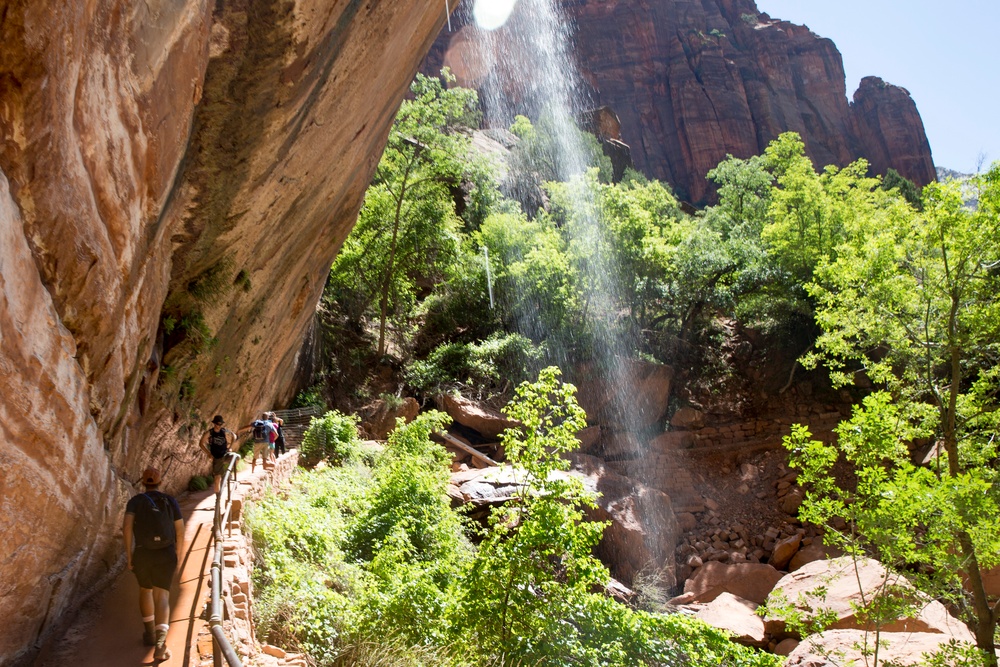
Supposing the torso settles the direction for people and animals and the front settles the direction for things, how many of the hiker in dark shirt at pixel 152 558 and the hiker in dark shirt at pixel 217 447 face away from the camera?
1

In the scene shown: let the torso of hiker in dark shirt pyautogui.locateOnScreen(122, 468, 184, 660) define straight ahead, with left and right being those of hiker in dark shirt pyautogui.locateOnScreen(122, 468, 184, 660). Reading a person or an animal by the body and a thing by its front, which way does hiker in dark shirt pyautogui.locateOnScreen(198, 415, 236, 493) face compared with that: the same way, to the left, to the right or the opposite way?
the opposite way

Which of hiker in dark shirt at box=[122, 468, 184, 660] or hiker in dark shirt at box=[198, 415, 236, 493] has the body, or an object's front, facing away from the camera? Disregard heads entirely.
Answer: hiker in dark shirt at box=[122, 468, 184, 660]

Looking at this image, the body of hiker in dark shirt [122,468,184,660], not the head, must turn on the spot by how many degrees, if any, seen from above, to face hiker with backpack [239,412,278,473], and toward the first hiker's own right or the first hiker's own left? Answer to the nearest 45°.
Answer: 0° — they already face them

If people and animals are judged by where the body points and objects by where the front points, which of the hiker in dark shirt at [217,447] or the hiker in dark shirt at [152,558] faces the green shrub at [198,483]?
the hiker in dark shirt at [152,558]

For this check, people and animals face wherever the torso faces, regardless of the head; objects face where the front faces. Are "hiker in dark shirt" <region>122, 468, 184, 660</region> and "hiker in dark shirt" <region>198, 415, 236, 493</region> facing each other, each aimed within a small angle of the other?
yes

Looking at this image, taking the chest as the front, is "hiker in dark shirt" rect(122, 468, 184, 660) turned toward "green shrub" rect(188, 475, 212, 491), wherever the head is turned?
yes

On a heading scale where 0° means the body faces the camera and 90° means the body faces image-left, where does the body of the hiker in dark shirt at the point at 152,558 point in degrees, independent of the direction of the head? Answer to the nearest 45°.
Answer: approximately 180°

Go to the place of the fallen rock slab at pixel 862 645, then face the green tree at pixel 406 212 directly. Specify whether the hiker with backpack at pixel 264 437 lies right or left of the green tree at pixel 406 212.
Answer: left

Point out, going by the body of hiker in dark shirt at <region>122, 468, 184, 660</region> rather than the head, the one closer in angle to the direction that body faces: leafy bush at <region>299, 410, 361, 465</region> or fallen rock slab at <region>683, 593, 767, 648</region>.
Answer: the leafy bush

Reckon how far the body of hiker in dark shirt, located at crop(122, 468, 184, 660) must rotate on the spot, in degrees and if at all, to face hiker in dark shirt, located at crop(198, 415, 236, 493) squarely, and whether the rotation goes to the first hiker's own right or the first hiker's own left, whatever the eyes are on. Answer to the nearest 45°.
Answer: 0° — they already face them

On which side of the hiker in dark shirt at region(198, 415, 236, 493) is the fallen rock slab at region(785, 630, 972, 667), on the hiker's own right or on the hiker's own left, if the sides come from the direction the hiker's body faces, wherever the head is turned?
on the hiker's own left
